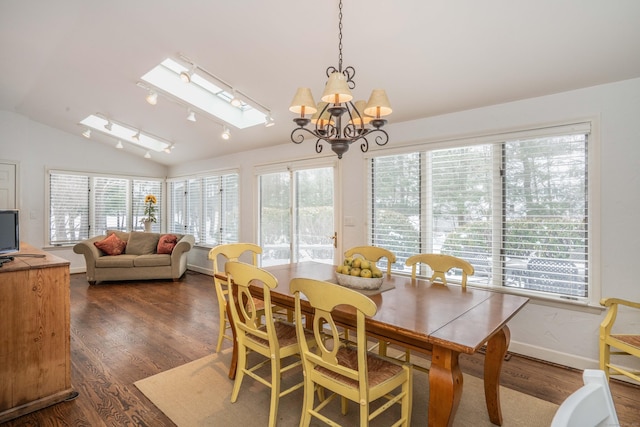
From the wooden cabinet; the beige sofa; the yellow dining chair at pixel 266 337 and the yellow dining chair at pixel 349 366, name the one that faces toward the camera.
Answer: the beige sofa

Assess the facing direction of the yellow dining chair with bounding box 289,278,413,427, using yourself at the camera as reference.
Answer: facing away from the viewer and to the right of the viewer

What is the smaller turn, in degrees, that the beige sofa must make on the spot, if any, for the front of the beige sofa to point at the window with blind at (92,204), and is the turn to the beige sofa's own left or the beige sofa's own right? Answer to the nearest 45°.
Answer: approximately 135° to the beige sofa's own right

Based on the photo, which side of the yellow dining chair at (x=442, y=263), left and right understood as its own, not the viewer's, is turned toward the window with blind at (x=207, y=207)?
right
